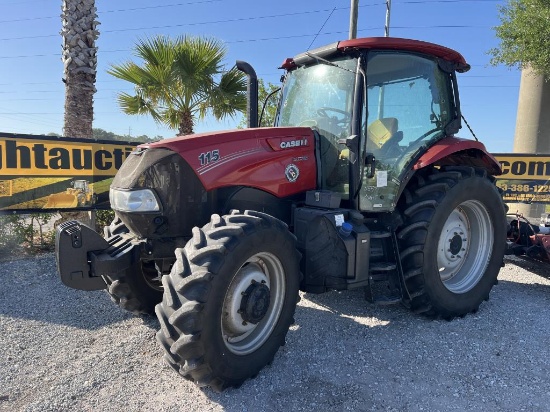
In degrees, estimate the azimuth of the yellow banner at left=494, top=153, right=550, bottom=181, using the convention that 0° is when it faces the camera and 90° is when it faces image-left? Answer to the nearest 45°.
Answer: approximately 0°

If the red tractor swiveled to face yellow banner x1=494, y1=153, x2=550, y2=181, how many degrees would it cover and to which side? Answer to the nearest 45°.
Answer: approximately 180°

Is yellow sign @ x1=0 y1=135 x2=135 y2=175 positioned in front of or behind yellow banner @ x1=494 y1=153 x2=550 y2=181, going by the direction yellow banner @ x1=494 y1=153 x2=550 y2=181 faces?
in front

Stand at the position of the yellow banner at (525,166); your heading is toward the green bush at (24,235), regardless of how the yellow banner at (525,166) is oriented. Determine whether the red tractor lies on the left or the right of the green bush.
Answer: left

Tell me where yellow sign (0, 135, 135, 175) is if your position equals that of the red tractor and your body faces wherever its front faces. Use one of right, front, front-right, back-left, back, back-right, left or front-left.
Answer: right

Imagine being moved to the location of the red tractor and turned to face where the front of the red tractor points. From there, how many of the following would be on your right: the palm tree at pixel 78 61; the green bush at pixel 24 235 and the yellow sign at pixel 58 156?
3

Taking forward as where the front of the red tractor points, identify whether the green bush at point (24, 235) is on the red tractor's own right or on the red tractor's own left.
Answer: on the red tractor's own right

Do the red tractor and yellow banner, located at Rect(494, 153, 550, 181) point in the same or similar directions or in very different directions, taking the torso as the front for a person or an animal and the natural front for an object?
same or similar directions

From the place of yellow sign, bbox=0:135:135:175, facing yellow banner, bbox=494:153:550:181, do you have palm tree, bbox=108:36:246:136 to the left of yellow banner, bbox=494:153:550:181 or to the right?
left

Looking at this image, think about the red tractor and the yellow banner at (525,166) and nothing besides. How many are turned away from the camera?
0

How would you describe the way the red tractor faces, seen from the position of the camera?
facing the viewer and to the left of the viewer

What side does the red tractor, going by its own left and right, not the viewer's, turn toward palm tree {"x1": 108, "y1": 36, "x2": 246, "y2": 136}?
right
